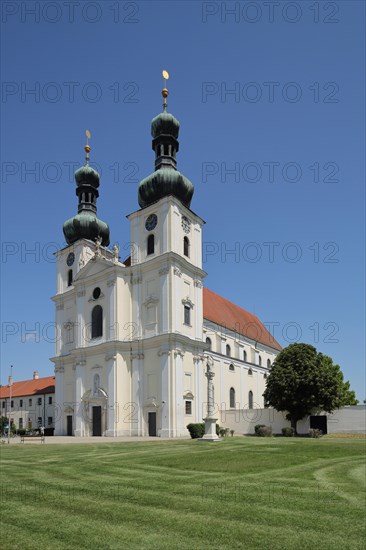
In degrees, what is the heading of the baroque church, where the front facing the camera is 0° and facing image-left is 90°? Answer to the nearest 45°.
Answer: approximately 45°

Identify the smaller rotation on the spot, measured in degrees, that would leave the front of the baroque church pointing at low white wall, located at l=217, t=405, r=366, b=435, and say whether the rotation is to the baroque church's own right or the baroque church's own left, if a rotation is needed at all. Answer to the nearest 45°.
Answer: approximately 135° to the baroque church's own left

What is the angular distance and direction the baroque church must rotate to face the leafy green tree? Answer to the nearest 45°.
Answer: approximately 135° to its left

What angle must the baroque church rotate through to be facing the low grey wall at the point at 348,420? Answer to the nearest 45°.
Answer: approximately 135° to its left
